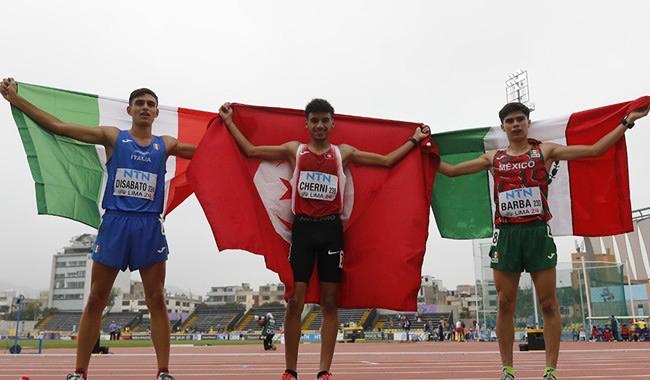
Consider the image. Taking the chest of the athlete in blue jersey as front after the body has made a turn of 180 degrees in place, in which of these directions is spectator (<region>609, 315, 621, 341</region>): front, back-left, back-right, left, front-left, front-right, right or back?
front-right

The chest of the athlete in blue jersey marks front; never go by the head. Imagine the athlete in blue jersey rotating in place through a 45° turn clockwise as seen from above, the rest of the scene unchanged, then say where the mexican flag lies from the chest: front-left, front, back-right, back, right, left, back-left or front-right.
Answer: back-left

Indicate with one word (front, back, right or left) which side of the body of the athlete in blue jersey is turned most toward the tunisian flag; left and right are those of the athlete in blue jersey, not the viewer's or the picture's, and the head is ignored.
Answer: left

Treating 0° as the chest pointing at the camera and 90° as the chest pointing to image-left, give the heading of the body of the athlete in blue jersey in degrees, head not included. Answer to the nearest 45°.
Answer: approximately 0°

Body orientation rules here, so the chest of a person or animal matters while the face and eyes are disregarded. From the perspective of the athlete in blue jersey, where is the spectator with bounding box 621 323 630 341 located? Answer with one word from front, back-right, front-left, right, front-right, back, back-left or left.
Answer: back-left

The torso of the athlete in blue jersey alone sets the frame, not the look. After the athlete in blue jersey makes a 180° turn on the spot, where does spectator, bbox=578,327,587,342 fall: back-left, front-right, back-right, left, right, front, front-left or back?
front-right
